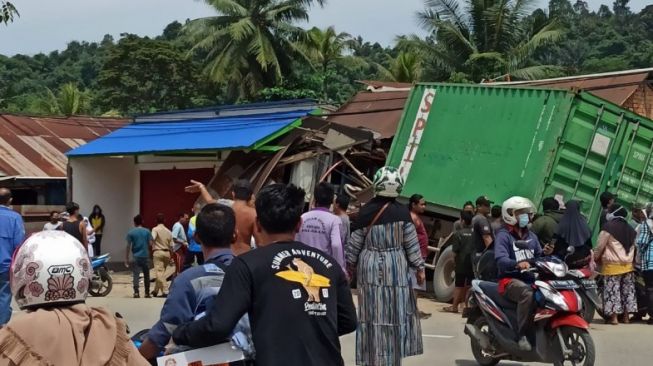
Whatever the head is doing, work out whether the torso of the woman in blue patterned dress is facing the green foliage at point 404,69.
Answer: yes

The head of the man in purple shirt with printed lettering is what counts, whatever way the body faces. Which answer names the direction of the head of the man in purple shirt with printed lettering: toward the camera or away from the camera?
away from the camera

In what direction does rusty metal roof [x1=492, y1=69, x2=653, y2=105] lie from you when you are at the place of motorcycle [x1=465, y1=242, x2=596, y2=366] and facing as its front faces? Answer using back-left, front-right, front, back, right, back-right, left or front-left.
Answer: back-left

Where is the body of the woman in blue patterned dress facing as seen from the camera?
away from the camera
